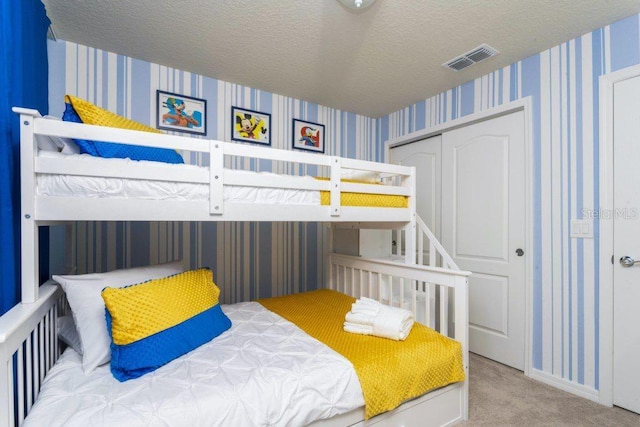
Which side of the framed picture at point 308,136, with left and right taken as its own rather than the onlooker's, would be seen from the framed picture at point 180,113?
right

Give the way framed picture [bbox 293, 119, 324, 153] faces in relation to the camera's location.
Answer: facing the viewer and to the right of the viewer

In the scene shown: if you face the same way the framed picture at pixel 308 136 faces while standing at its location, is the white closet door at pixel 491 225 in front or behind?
in front

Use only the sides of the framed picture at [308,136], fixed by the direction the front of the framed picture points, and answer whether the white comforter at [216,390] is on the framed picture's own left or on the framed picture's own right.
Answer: on the framed picture's own right

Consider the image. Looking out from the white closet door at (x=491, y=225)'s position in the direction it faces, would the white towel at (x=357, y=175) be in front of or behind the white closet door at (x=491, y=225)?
in front

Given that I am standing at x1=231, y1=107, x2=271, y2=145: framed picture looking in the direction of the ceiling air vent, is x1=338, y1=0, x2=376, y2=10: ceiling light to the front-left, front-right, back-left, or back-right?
front-right

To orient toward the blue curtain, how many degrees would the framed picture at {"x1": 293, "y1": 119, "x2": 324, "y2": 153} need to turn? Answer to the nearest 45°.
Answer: approximately 90° to its right

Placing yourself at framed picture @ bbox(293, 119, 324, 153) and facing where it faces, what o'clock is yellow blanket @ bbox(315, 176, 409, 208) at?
The yellow blanket is roughly at 1 o'clock from the framed picture.

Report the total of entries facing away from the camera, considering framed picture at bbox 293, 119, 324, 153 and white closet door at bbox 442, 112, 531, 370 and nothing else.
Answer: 0

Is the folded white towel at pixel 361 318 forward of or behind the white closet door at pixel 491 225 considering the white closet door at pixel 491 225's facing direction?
forward

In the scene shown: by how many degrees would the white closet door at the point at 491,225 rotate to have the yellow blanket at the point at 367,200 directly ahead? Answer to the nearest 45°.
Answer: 0° — it already faces it

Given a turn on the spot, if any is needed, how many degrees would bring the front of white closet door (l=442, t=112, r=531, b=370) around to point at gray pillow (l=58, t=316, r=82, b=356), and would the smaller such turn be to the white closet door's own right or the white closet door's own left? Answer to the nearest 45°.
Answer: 0° — it already faces it
